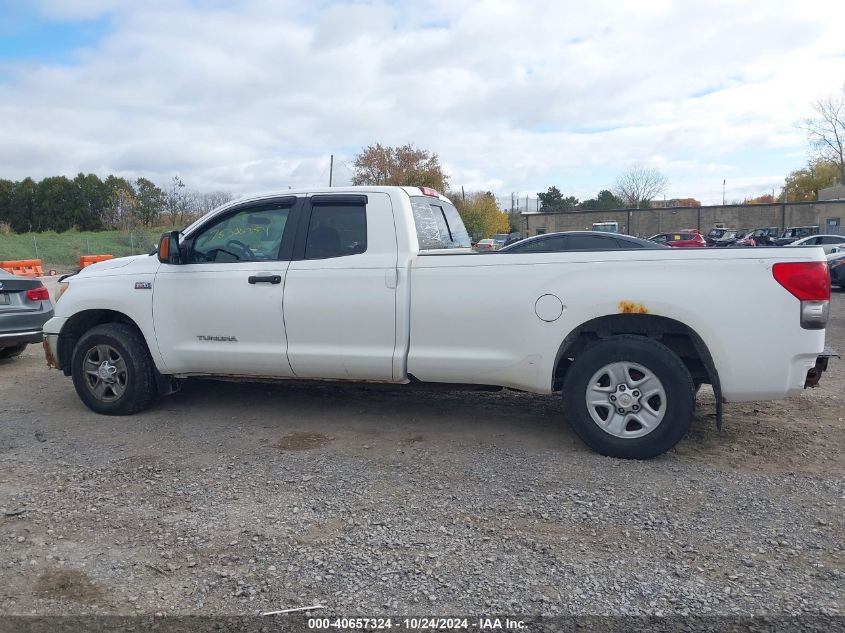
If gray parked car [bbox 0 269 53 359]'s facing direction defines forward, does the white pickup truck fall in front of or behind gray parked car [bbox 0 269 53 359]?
behind

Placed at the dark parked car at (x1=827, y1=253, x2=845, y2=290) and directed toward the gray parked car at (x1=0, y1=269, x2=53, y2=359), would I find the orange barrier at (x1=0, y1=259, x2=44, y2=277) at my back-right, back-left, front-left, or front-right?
front-right

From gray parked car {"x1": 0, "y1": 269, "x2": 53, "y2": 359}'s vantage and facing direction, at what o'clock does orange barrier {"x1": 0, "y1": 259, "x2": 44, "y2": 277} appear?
The orange barrier is roughly at 12 o'clock from the gray parked car.

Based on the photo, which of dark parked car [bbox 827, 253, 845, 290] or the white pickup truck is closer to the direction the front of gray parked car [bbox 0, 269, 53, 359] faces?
the dark parked car

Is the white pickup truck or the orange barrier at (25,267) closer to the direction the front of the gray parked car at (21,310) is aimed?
the orange barrier

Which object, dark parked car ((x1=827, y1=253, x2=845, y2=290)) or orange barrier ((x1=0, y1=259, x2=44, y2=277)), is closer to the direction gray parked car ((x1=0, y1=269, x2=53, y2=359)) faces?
the orange barrier

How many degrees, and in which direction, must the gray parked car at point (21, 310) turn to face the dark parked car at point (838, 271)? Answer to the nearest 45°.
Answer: approximately 90° to its right

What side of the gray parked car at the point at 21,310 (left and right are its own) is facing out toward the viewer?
back
